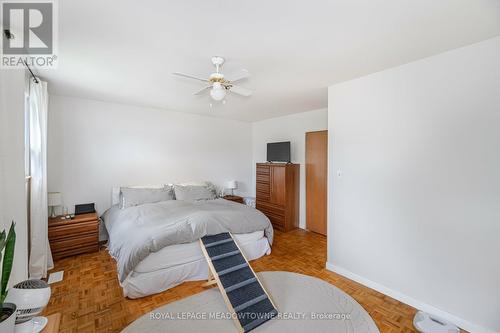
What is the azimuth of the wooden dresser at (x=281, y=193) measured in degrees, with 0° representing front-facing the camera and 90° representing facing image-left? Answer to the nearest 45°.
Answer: approximately 45°

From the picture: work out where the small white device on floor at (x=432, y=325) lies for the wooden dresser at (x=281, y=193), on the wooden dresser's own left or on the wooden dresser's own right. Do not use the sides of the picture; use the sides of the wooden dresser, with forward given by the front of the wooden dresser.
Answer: on the wooden dresser's own left

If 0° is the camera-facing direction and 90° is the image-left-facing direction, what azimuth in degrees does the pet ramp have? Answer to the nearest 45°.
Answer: approximately 315°

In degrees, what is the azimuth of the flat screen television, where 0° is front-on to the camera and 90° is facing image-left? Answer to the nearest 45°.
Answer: approximately 45°

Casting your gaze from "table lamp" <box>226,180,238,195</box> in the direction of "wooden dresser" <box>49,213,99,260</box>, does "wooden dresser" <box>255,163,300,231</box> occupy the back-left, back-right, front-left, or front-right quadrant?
back-left

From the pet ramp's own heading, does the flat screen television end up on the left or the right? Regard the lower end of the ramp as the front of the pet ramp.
on its left
